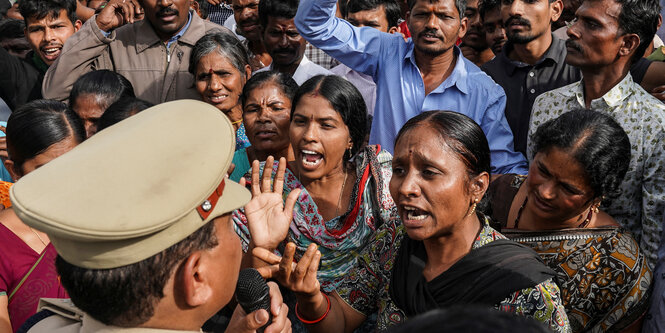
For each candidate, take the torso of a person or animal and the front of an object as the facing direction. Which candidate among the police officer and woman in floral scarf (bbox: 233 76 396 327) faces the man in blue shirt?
the police officer

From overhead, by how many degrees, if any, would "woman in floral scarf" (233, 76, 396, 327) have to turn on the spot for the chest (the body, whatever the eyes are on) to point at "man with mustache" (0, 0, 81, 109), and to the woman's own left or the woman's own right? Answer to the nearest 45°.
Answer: approximately 90° to the woman's own right

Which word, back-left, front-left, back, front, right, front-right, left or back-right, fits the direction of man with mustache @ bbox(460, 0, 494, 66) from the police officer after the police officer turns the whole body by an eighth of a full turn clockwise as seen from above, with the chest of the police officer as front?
front-left

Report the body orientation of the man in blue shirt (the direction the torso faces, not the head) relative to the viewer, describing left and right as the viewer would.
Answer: facing the viewer

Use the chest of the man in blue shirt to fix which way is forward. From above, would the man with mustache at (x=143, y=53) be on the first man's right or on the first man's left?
on the first man's right

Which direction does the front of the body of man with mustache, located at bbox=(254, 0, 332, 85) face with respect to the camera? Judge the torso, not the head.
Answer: toward the camera

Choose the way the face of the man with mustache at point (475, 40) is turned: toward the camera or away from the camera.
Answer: toward the camera

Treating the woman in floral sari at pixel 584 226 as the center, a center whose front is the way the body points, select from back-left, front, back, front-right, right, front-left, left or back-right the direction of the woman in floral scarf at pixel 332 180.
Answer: front-right

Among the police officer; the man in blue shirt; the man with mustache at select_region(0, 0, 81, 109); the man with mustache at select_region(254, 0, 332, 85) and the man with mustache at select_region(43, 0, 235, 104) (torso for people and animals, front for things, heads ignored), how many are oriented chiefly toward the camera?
4

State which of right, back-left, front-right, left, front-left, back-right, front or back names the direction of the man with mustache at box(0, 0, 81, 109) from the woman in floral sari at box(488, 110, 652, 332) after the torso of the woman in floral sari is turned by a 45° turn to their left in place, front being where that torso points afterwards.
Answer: right

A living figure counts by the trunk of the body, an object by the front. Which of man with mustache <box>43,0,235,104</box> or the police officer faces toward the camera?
the man with mustache

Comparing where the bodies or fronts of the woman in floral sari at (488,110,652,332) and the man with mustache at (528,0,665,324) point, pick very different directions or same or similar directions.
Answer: same or similar directions

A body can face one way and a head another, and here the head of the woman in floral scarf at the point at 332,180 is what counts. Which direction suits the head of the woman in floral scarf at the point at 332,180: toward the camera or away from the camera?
toward the camera

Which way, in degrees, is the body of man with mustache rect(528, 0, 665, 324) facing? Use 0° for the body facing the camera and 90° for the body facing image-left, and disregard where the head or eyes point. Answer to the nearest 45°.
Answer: approximately 45°

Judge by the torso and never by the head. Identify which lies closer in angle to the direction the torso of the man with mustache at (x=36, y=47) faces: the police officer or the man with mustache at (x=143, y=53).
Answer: the police officer

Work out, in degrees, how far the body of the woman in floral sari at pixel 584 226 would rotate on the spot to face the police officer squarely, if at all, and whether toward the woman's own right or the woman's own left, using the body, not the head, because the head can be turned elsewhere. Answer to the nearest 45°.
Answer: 0° — they already face them

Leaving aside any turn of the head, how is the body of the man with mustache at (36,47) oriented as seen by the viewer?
toward the camera

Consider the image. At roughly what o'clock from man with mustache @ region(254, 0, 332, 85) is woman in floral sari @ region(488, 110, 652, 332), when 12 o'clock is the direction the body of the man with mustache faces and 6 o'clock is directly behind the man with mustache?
The woman in floral sari is roughly at 11 o'clock from the man with mustache.

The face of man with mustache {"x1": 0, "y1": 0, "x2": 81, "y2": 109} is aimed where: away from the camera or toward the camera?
toward the camera
